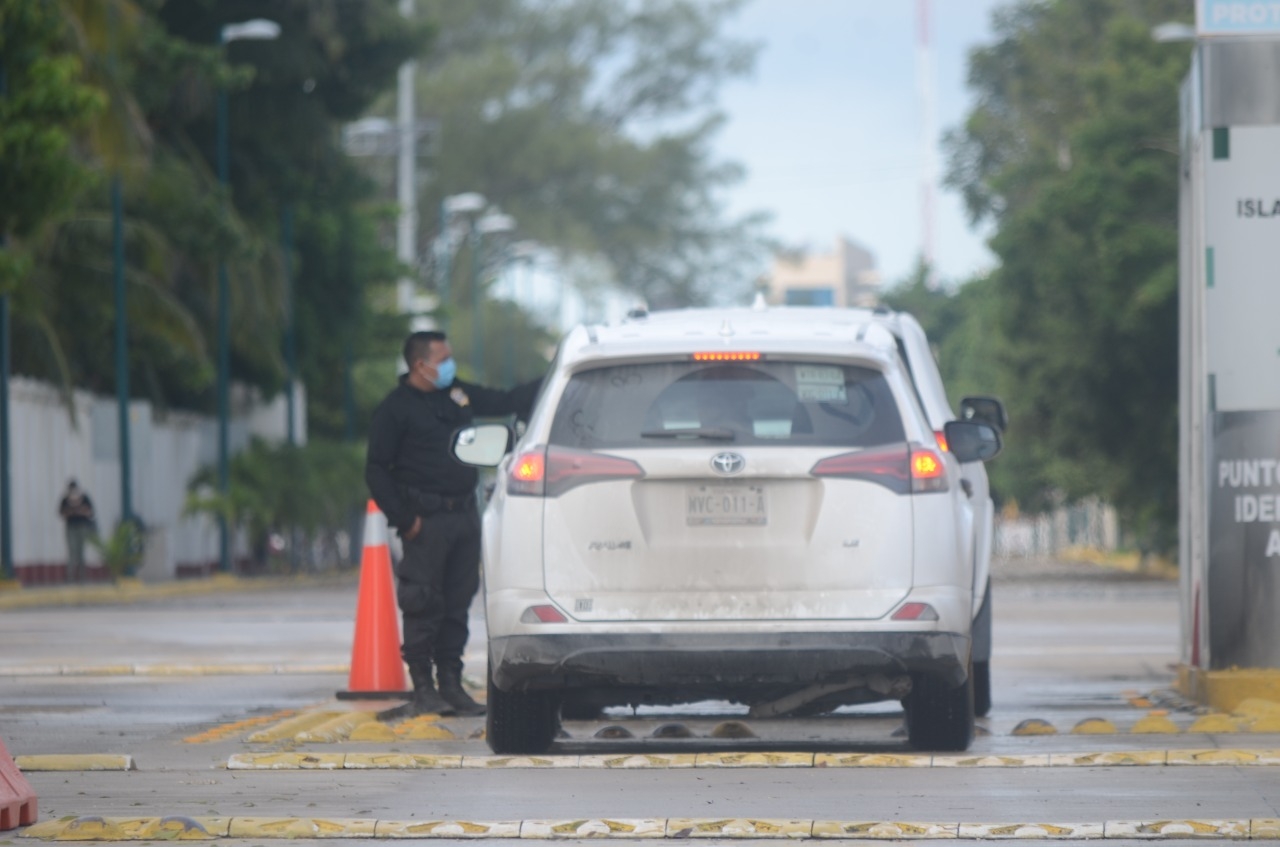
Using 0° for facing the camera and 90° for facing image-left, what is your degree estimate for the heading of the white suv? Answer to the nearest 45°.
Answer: approximately 180°

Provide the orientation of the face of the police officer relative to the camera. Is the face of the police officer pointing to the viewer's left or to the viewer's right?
to the viewer's right

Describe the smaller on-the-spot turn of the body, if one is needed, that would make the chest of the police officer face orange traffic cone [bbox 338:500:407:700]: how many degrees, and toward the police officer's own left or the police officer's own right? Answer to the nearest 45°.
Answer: approximately 180°

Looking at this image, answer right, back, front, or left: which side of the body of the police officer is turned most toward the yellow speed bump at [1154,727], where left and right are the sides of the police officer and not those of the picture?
front

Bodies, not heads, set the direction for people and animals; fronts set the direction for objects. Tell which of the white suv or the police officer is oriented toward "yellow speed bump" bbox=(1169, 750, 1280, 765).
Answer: the police officer

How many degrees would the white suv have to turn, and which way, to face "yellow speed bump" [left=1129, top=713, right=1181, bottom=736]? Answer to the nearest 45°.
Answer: approximately 45° to its right

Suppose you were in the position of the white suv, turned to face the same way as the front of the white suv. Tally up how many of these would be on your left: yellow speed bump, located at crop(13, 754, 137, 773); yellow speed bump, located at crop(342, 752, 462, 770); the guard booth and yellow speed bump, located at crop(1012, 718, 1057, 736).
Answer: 2

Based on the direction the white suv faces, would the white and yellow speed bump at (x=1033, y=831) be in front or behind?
behind

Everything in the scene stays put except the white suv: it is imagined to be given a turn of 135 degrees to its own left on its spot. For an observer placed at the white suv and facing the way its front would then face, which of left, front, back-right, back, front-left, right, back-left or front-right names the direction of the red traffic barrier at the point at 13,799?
front

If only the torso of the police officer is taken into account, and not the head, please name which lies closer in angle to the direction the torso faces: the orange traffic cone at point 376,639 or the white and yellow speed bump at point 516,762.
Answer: the white and yellow speed bump

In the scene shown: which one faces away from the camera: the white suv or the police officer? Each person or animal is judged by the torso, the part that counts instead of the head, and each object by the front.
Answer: the white suv

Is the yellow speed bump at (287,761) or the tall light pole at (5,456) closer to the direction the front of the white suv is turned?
the tall light pole

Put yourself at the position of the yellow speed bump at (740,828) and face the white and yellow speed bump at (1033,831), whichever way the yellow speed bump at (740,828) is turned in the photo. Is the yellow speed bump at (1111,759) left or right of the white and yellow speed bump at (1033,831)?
left

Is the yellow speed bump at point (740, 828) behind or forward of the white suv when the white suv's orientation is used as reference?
behind

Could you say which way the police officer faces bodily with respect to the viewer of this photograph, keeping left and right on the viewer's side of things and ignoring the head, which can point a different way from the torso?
facing the viewer and to the right of the viewer

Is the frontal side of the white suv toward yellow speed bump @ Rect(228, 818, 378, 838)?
no

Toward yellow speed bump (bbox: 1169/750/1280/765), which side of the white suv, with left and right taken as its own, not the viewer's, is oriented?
right

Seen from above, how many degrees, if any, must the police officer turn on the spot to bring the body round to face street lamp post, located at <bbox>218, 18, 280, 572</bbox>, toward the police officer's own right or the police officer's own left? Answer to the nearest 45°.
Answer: approximately 135° to the police officer's own left

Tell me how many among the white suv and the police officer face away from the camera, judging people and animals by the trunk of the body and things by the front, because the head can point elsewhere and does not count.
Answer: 1
